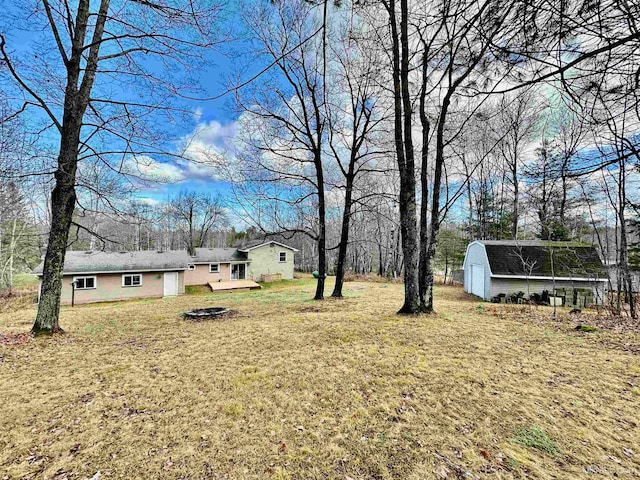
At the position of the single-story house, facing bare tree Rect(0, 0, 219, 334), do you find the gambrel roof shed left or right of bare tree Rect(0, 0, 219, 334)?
left

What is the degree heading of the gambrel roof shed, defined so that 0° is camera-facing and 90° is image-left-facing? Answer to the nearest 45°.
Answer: approximately 45°
